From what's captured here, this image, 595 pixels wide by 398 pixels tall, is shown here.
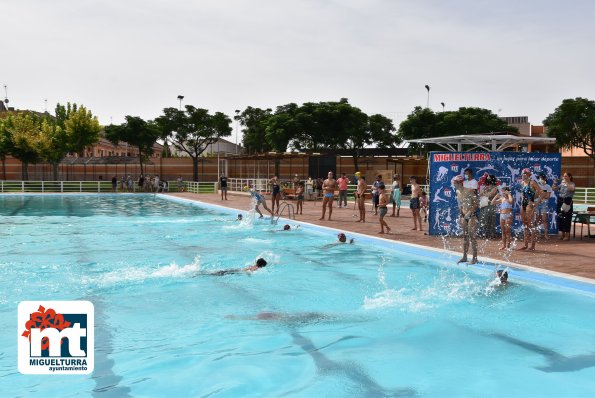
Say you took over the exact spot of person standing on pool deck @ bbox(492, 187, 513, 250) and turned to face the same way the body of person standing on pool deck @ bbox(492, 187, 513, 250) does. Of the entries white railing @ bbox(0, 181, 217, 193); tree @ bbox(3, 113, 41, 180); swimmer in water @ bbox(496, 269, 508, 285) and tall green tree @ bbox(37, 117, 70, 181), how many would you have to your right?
3

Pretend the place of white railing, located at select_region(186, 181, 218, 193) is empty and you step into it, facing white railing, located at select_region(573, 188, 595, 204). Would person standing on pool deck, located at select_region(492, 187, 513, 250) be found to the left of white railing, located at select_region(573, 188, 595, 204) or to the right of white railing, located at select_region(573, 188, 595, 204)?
right

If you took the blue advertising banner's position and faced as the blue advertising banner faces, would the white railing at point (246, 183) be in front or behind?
behind

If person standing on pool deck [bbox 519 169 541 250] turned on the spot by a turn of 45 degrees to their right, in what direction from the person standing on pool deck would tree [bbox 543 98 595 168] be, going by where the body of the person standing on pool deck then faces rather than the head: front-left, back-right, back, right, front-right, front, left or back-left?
right

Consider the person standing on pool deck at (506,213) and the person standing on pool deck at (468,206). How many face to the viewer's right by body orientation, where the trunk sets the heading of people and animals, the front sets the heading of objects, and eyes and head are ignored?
0

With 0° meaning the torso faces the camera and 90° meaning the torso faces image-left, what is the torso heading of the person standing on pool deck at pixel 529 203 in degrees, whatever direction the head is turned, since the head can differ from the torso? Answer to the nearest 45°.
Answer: approximately 45°

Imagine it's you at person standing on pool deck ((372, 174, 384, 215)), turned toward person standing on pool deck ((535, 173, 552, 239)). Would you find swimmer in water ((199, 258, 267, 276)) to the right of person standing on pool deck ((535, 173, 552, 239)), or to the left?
right

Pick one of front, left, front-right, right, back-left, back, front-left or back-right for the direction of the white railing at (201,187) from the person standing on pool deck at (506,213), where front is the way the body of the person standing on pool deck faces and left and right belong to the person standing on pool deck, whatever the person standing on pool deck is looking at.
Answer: right

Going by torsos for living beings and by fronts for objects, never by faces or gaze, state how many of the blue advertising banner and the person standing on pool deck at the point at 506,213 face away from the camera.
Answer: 0

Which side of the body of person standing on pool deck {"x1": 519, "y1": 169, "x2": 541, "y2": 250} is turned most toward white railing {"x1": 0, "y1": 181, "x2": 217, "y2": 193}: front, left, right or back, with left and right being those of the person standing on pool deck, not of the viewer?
right

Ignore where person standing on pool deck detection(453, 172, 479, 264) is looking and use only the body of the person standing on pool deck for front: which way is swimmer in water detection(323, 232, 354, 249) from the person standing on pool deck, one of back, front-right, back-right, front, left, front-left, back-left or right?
right
